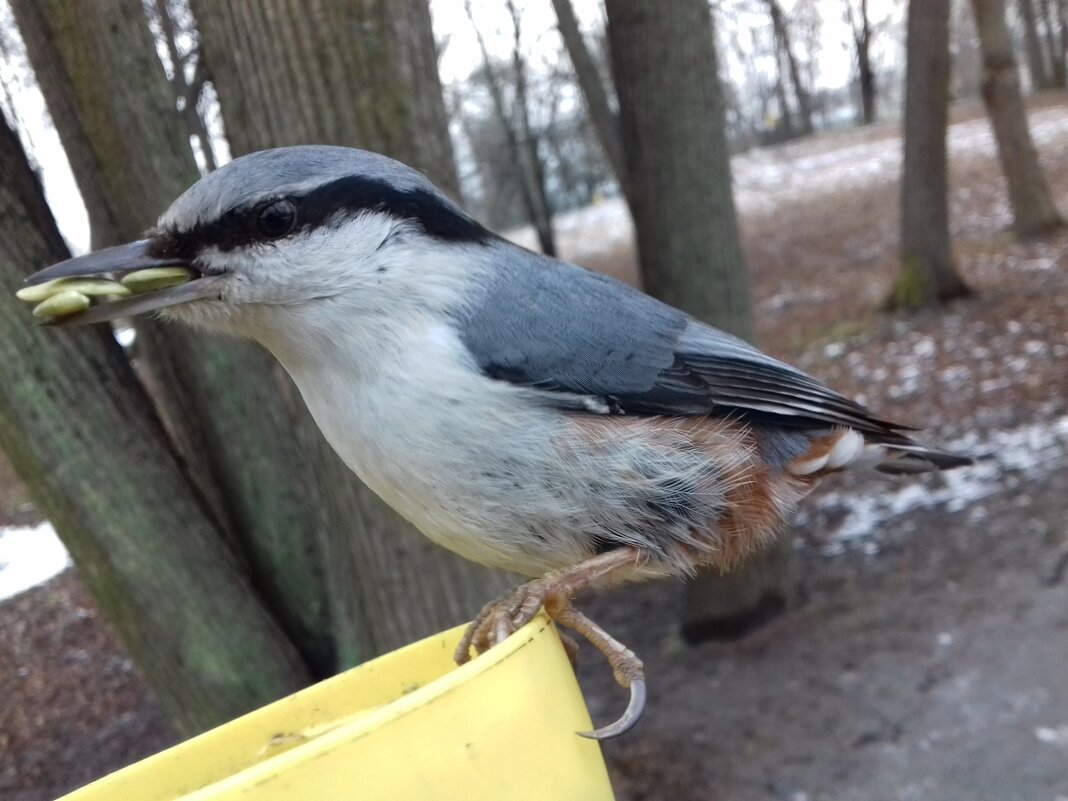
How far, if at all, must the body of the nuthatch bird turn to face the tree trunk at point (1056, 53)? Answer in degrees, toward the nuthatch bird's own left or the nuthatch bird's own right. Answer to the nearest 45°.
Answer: approximately 135° to the nuthatch bird's own right

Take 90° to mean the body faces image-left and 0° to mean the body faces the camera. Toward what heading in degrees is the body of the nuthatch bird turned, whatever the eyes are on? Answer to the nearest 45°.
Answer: approximately 90°

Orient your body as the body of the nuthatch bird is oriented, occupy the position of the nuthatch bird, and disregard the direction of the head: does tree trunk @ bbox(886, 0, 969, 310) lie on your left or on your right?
on your right

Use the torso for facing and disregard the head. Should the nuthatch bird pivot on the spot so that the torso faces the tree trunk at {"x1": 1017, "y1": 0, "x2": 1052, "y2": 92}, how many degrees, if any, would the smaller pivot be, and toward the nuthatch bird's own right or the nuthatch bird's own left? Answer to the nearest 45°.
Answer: approximately 135° to the nuthatch bird's own right

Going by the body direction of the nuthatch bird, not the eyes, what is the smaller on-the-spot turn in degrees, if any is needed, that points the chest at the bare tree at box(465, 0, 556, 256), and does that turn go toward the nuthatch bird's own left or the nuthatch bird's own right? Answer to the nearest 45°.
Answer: approximately 90° to the nuthatch bird's own right

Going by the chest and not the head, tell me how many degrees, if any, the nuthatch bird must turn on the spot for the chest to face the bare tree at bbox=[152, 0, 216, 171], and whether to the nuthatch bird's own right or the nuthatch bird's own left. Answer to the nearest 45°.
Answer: approximately 90° to the nuthatch bird's own right
